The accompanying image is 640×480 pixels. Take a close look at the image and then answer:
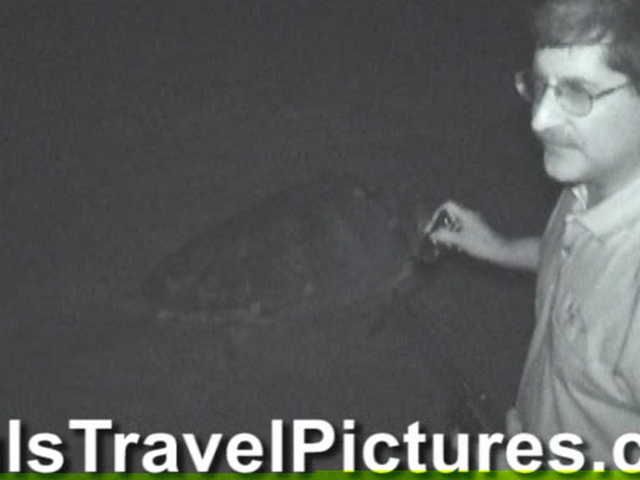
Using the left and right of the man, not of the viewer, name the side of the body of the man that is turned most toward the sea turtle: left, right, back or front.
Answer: front

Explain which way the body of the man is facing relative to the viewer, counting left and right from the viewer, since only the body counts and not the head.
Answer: facing the viewer and to the left of the viewer

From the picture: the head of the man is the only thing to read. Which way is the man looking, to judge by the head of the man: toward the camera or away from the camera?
toward the camera
